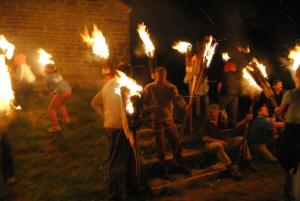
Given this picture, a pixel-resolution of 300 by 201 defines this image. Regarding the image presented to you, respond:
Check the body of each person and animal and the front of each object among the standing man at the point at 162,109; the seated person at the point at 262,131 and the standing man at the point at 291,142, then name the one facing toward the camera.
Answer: the standing man at the point at 162,109

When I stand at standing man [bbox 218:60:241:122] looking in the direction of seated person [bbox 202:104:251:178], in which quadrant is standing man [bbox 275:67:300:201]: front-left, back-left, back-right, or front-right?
front-left

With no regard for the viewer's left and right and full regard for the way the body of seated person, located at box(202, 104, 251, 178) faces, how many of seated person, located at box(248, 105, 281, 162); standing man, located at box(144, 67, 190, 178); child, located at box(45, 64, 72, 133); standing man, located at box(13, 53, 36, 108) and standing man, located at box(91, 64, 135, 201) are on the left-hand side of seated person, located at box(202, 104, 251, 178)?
1

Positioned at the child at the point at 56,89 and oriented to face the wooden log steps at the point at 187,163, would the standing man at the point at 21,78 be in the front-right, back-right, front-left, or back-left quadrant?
back-left

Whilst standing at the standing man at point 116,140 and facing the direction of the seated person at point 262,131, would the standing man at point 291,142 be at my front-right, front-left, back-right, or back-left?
front-right

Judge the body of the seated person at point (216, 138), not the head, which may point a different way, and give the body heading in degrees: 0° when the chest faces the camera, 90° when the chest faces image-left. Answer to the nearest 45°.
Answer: approximately 315°

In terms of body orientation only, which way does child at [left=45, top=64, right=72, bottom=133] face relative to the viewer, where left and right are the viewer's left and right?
facing to the left of the viewer

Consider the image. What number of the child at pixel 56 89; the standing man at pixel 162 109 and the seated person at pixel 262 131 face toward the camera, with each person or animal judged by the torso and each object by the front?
1

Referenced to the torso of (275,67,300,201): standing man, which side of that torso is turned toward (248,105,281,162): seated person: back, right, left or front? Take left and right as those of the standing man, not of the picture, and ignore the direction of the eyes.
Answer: front

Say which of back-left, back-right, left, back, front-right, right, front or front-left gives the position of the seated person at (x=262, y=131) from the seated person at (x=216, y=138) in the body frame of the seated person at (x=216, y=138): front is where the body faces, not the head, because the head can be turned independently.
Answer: left
